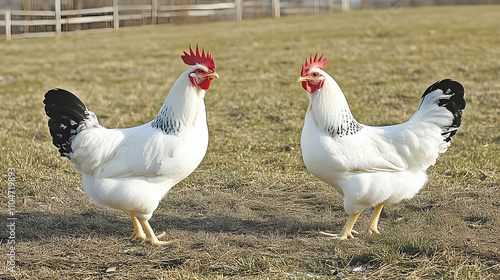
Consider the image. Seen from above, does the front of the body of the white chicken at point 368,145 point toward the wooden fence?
no

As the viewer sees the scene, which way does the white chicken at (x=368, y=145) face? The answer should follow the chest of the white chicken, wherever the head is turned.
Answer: to the viewer's left

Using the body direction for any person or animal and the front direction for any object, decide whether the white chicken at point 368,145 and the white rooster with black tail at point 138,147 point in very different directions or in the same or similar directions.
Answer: very different directions

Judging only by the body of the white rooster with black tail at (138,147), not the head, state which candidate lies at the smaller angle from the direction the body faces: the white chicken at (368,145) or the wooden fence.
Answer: the white chicken

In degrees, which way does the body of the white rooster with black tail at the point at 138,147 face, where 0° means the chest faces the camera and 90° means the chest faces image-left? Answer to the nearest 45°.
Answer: approximately 270°

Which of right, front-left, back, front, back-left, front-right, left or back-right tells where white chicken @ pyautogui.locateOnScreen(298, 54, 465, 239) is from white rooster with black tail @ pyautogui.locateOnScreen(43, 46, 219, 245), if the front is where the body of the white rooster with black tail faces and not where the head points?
front

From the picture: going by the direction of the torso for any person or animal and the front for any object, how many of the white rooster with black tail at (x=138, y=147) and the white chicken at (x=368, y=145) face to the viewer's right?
1

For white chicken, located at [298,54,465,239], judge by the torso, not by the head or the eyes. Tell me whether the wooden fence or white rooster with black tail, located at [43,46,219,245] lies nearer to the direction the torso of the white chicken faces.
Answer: the white rooster with black tail

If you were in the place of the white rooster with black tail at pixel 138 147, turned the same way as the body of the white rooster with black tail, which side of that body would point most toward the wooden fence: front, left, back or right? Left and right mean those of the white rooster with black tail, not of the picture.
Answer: left
